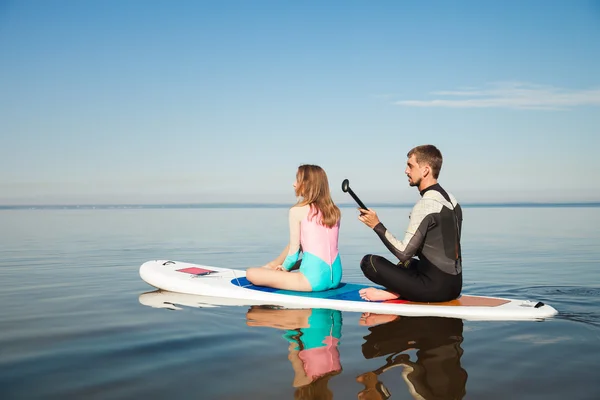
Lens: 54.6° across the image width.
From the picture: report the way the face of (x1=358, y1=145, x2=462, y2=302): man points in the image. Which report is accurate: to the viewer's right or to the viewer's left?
to the viewer's left

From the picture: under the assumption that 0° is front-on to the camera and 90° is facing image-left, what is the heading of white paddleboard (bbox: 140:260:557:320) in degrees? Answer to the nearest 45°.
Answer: approximately 90°
